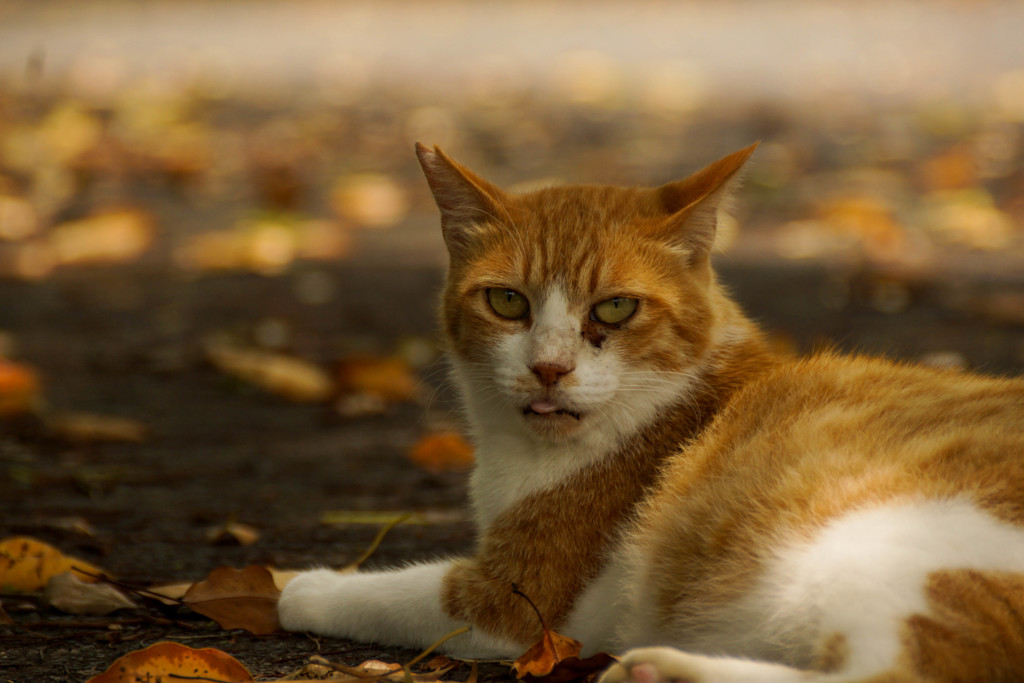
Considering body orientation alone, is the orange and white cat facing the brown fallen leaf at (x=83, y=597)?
yes

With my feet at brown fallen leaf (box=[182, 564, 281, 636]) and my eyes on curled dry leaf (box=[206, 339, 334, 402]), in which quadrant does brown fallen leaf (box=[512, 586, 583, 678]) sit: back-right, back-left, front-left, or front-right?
back-right

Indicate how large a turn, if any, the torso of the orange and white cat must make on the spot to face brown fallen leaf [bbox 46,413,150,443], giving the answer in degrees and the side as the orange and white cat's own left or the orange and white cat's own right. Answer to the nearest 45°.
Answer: approximately 45° to the orange and white cat's own right

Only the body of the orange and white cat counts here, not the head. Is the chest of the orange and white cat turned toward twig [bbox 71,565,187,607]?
yes

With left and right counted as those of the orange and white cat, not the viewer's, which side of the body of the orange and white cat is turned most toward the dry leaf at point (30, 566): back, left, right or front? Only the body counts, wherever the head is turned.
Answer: front

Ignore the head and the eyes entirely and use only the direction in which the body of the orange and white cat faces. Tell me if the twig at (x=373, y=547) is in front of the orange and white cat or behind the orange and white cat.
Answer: in front

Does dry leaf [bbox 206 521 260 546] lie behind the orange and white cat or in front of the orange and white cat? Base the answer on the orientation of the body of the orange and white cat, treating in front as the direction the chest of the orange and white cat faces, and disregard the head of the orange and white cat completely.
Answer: in front

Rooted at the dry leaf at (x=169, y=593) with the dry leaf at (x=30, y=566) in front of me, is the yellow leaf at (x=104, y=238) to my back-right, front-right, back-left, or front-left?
front-right

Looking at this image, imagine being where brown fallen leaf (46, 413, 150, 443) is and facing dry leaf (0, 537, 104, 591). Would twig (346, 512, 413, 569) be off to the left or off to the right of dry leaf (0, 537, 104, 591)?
left

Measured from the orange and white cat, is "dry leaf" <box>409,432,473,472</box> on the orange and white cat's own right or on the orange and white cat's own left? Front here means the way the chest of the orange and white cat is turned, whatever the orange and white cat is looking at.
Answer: on the orange and white cat's own right

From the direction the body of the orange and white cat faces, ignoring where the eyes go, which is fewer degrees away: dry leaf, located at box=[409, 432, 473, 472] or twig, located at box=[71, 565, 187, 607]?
the twig

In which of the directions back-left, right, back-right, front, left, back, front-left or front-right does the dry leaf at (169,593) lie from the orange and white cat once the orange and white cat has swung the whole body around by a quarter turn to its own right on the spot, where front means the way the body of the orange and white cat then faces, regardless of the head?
left

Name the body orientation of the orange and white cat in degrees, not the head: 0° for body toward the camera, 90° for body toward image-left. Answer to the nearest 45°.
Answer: approximately 90°

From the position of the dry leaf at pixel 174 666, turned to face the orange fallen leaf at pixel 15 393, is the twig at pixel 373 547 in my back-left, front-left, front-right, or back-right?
front-right

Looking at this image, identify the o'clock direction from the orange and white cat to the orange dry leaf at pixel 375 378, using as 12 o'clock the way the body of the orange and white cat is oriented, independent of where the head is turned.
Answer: The orange dry leaf is roughly at 2 o'clock from the orange and white cat.
